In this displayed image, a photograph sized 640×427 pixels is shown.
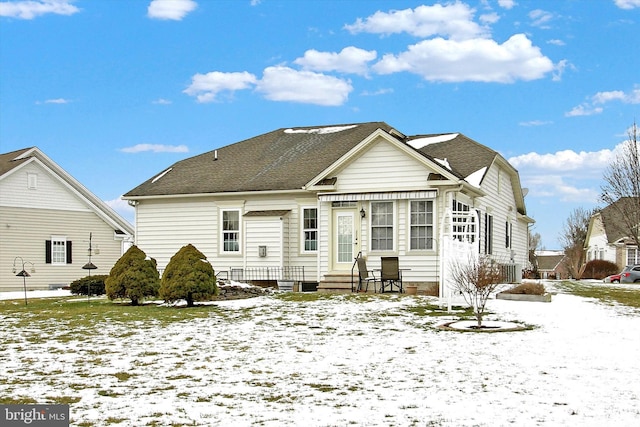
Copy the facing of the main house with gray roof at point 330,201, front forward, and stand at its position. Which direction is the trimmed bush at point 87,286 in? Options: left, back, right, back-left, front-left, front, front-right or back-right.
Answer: left

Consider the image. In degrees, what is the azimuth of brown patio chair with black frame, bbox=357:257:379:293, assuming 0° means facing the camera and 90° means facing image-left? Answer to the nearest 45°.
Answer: approximately 315°

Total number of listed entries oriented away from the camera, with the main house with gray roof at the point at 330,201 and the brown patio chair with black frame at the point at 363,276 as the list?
1

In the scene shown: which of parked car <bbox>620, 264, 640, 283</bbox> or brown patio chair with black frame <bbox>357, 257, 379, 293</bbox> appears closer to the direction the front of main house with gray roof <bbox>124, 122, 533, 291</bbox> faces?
the parked car

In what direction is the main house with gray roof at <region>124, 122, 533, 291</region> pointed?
away from the camera

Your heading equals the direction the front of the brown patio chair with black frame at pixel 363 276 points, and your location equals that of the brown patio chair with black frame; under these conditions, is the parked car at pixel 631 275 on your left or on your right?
on your left

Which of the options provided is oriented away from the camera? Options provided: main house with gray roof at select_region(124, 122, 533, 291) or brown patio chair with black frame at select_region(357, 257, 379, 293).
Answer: the main house with gray roof
